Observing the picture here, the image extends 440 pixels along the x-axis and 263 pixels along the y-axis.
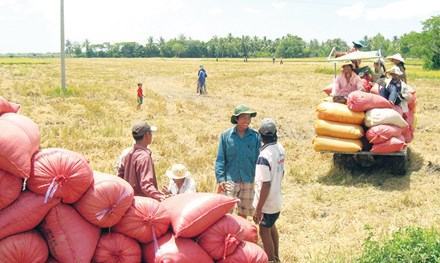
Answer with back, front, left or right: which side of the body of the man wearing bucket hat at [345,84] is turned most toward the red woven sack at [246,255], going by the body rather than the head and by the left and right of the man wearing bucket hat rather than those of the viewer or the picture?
front

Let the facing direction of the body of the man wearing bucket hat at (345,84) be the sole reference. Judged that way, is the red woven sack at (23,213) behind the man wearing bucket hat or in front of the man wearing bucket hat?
in front

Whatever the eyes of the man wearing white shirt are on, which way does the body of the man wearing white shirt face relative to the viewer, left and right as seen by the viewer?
facing away from the viewer and to the left of the viewer

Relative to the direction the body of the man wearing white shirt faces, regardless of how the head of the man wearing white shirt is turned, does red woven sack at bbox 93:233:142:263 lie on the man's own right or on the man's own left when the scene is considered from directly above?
on the man's own left

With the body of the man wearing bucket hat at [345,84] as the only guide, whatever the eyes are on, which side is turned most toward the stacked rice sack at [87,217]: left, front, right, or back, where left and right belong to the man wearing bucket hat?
front

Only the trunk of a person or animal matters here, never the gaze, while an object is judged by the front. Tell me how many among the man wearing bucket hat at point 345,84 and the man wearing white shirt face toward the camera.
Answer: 1

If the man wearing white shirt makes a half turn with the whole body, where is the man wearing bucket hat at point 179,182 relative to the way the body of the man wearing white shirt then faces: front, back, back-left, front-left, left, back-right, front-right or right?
back-right
